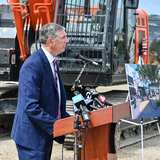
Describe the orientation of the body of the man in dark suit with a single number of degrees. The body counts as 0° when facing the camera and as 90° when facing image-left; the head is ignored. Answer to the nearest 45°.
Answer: approximately 270°

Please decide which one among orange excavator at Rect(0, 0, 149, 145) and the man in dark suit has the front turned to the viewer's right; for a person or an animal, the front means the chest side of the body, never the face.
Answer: the man in dark suit

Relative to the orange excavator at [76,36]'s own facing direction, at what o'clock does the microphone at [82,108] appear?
The microphone is roughly at 12 o'clock from the orange excavator.

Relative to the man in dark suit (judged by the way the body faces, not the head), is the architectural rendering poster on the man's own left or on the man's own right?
on the man's own left

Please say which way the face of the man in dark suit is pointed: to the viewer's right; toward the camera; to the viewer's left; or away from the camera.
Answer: to the viewer's right

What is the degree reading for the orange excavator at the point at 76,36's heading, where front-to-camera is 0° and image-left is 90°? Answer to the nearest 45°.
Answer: approximately 0°

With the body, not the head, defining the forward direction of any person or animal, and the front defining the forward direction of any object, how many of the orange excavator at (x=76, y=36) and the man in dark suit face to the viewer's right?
1

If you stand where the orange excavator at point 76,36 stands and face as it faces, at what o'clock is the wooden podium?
The wooden podium is roughly at 12 o'clock from the orange excavator.
